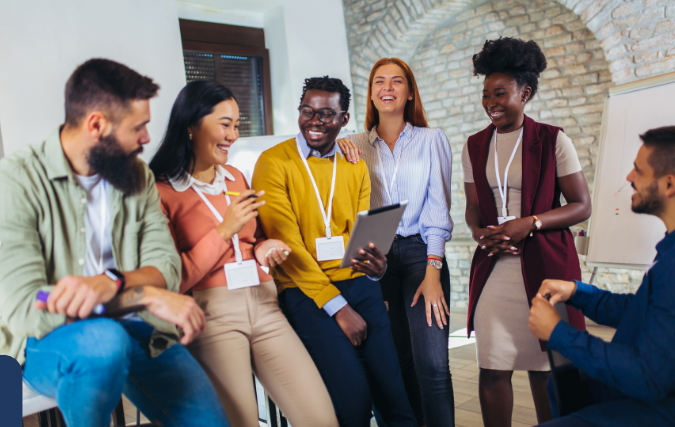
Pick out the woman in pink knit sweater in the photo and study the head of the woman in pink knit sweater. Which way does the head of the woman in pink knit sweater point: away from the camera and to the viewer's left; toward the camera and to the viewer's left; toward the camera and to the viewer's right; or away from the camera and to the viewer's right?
toward the camera and to the viewer's right

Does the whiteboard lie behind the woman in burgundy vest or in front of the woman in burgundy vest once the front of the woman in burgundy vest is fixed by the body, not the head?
behind

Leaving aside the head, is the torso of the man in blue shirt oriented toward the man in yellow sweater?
yes

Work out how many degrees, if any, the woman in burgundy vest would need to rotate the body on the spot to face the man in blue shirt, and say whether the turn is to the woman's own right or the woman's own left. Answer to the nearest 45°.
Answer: approximately 90° to the woman's own left

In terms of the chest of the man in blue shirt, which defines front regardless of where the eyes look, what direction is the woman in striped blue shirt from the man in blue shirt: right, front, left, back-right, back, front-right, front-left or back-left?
front-right

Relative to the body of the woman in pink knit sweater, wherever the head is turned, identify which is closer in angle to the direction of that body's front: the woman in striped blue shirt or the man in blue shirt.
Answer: the man in blue shirt

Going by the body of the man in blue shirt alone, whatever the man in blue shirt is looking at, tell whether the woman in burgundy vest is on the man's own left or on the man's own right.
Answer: on the man's own right

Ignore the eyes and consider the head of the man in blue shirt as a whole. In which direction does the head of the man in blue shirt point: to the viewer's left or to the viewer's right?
to the viewer's left

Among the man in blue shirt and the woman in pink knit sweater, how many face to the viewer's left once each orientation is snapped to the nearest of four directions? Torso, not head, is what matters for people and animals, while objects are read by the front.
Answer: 1

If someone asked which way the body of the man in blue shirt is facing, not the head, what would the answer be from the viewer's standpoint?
to the viewer's left

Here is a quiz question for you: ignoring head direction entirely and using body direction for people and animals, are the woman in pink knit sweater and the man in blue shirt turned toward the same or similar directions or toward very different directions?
very different directions
